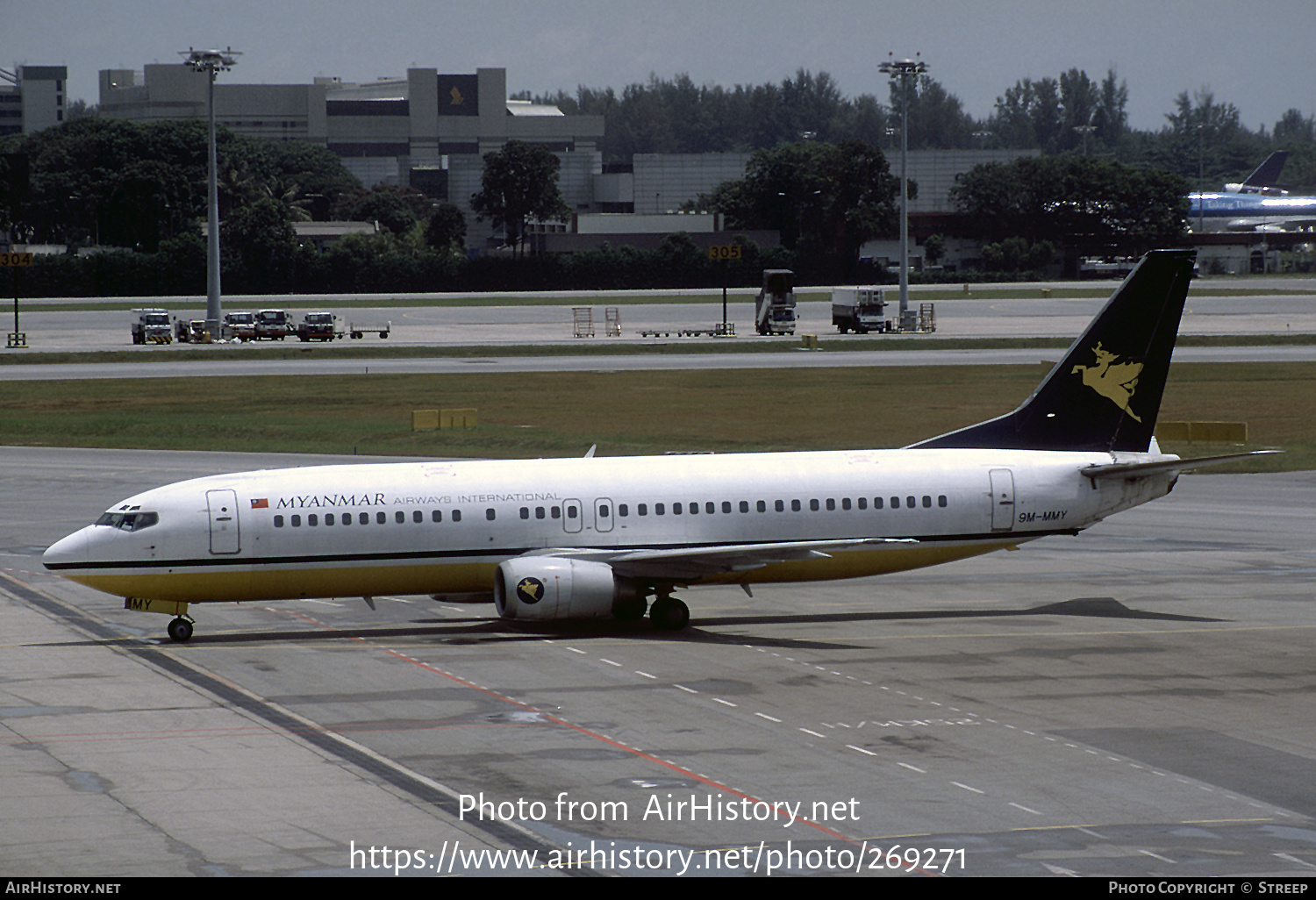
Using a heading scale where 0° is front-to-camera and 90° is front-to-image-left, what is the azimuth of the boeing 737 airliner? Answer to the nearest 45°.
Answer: approximately 90°
